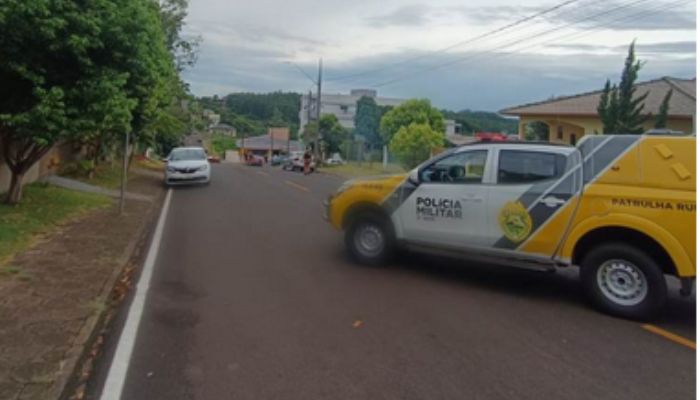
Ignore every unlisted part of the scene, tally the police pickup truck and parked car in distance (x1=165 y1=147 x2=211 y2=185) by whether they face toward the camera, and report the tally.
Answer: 1

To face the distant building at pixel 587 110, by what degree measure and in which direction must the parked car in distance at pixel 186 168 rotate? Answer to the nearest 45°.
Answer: approximately 90° to its left

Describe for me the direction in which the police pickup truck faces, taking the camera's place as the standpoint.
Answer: facing away from the viewer and to the left of the viewer

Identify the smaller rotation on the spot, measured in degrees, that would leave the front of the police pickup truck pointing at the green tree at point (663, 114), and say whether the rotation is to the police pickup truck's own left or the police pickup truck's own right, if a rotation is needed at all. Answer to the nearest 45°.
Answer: approximately 45° to the police pickup truck's own right

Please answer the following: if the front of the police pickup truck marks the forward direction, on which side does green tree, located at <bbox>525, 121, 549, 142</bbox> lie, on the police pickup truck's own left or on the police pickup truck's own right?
on the police pickup truck's own right

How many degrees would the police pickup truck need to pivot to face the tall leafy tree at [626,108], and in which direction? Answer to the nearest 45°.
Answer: approximately 45° to its right

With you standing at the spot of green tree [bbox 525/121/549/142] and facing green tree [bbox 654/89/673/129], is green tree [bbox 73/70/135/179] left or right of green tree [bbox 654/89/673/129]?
right

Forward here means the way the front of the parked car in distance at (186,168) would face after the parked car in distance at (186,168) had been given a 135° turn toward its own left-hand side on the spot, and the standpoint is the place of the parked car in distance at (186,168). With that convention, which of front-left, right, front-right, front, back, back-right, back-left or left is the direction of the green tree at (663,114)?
front-right

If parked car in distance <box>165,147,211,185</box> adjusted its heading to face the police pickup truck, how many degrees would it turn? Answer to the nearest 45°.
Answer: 0° — it already faces it

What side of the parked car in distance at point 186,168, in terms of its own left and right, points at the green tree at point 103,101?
front

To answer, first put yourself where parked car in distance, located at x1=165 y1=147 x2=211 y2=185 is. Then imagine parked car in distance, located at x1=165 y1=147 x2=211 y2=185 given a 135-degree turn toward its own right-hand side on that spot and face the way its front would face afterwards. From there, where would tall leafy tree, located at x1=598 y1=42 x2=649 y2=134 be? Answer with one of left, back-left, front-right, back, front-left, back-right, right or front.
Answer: back-right

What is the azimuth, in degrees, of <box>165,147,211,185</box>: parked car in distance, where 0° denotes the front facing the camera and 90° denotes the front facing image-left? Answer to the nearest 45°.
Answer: approximately 0°

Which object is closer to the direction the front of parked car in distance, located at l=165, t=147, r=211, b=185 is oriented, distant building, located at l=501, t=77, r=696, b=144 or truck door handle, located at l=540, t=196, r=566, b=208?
the truck door handle
